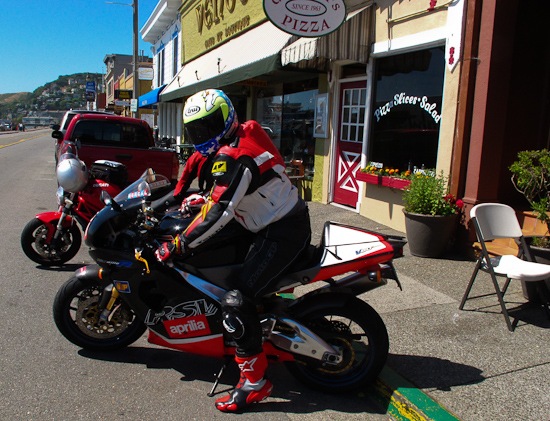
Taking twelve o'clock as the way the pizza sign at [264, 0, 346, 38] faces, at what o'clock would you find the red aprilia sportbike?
The red aprilia sportbike is roughly at 12 o'clock from the pizza sign.

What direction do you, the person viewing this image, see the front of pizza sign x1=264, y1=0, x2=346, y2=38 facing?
facing the viewer

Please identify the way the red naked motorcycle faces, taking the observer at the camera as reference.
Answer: facing to the left of the viewer

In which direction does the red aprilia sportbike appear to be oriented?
to the viewer's left

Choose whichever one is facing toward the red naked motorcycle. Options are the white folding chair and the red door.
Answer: the red door

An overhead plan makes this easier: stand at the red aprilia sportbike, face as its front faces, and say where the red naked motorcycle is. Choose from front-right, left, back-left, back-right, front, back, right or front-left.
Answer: front-right

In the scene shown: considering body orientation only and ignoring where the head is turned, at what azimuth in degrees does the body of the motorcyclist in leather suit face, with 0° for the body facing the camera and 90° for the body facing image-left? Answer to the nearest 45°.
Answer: approximately 90°

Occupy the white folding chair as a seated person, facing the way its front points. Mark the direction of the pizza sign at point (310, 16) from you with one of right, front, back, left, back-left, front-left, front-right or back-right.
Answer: back

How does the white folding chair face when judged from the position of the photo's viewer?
facing the viewer and to the right of the viewer

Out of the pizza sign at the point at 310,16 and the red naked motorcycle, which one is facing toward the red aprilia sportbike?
the pizza sign

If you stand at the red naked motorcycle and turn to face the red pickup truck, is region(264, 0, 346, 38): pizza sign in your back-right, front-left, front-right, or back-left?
front-right

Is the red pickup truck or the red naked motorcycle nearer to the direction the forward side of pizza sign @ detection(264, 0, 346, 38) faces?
the red naked motorcycle
